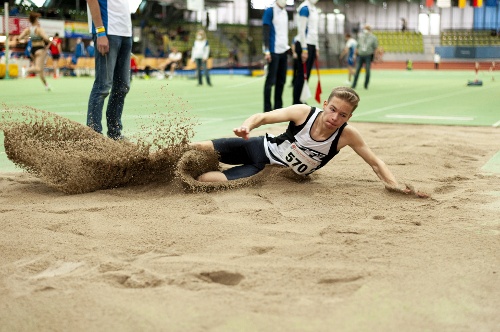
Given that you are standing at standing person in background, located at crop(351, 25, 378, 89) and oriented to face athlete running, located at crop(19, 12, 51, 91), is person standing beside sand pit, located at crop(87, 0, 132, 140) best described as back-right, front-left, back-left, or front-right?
front-left

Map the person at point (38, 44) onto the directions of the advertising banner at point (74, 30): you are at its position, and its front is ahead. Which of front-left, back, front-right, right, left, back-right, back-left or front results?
front

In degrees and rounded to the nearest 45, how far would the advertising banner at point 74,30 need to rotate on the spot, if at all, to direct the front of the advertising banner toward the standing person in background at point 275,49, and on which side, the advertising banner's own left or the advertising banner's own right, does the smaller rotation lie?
0° — it already faces them

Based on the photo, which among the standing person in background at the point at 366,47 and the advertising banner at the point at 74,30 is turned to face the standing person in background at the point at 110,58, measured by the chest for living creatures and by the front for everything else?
the advertising banner

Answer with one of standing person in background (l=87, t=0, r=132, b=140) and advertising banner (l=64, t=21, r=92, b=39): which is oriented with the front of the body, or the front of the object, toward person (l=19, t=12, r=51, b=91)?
the advertising banner

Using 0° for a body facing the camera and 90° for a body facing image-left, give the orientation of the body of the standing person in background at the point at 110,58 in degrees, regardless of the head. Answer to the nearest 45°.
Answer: approximately 315°

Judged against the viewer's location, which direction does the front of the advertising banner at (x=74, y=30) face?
facing the viewer

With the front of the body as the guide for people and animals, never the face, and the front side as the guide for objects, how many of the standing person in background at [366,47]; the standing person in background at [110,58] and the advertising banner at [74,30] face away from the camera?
1

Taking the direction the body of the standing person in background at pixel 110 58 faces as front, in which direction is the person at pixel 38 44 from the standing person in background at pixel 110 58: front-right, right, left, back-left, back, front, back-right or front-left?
back-left
